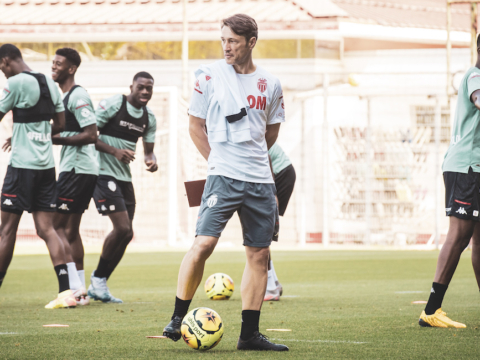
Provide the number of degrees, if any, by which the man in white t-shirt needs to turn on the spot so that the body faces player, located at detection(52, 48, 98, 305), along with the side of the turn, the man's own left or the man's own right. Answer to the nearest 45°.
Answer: approximately 135° to the man's own right

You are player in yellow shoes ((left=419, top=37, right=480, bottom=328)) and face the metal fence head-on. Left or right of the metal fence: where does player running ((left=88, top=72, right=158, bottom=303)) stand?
left

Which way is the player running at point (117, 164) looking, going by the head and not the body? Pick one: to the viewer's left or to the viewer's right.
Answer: to the viewer's right

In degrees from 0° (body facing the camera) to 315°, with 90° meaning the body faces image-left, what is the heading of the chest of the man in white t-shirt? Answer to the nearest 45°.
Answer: approximately 0°

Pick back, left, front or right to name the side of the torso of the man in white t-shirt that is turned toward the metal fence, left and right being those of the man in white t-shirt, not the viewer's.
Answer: back

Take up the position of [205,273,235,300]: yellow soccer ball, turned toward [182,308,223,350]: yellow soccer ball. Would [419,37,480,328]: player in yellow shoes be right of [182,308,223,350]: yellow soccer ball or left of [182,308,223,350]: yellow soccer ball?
left
